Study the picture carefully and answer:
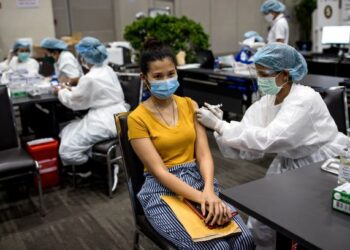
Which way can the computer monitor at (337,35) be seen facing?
toward the camera

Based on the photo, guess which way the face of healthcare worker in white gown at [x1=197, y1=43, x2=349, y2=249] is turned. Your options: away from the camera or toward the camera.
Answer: toward the camera

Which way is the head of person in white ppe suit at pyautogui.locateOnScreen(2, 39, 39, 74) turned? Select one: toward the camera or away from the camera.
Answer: toward the camera

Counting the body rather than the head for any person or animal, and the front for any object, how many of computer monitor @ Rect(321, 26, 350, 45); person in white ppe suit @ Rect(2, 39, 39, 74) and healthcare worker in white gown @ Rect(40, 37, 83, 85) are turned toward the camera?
2

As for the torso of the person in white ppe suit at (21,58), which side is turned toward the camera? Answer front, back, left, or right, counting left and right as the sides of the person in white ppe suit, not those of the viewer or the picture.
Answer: front

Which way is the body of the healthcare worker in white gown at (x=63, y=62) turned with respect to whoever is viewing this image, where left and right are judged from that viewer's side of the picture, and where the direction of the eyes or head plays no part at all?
facing to the left of the viewer

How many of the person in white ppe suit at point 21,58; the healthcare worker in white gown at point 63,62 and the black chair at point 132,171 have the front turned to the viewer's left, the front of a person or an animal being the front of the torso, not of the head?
1

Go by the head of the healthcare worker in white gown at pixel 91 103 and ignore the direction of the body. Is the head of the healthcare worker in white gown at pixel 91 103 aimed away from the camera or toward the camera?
away from the camera

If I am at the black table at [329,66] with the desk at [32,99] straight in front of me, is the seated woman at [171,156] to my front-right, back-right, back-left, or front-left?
front-left

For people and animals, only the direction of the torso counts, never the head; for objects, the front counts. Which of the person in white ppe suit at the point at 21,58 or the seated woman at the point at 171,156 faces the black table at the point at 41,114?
the person in white ppe suit

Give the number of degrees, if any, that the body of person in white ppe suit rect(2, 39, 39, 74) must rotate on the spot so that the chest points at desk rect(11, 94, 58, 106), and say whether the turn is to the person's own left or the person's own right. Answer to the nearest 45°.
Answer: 0° — they already face it

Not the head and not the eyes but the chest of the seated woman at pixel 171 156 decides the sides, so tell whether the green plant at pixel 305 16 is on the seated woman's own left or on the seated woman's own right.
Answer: on the seated woman's own left
